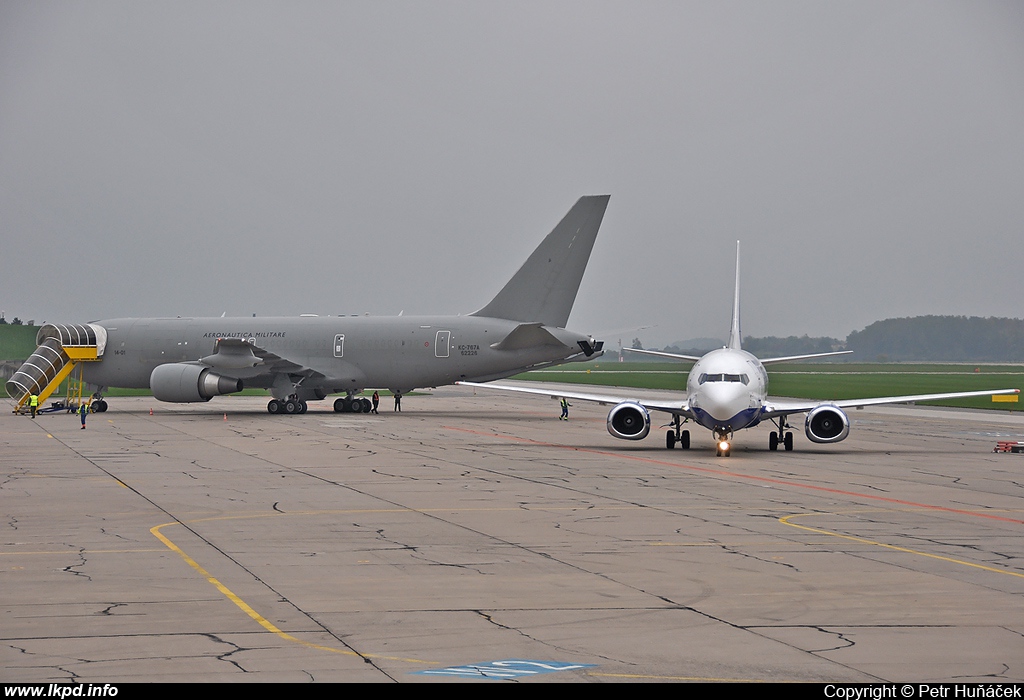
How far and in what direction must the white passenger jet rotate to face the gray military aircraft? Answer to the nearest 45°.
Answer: approximately 135° to its right

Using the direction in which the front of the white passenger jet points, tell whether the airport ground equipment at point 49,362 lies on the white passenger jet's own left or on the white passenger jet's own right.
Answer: on the white passenger jet's own right

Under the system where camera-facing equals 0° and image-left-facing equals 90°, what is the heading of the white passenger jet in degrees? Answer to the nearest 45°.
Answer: approximately 0°
